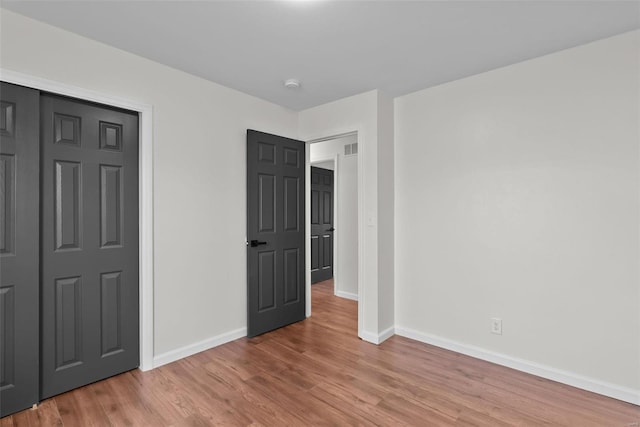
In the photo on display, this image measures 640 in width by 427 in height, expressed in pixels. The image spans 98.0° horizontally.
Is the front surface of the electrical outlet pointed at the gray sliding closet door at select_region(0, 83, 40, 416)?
yes

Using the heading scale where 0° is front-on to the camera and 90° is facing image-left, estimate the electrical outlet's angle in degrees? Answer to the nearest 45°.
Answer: approximately 45°

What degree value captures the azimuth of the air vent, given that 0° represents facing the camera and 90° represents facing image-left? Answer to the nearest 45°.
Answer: approximately 45°

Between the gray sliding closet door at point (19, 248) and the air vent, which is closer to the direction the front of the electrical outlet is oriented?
the gray sliding closet door

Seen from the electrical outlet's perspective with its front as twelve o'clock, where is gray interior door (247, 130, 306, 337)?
The gray interior door is roughly at 1 o'clock from the electrical outlet.
